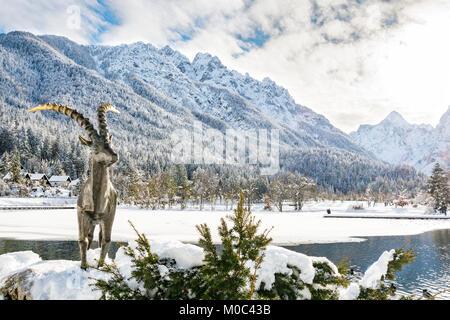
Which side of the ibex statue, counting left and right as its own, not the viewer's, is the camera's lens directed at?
front
